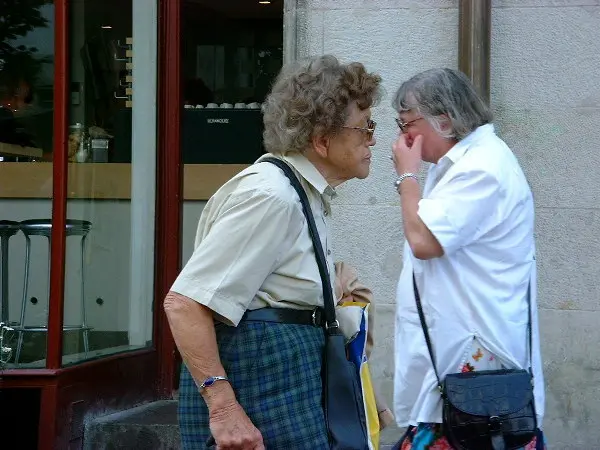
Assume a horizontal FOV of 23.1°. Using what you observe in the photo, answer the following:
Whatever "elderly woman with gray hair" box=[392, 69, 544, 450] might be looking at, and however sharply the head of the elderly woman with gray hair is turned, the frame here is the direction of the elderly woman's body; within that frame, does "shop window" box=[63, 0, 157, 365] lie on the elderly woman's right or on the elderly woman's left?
on the elderly woman's right

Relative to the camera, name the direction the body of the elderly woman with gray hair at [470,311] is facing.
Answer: to the viewer's left

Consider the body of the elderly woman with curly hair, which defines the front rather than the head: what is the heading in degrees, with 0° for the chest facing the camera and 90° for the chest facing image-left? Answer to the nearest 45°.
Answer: approximately 270°

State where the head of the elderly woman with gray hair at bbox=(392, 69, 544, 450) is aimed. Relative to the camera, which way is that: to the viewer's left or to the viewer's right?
to the viewer's left

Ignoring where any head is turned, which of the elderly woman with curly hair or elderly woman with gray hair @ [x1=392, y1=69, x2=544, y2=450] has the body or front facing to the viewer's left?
the elderly woman with gray hair

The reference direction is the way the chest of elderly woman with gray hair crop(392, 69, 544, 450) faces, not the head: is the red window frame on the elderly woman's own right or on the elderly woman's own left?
on the elderly woman's own right

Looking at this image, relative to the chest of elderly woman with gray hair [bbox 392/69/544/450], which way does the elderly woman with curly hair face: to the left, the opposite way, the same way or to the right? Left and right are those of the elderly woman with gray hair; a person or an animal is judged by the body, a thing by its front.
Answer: the opposite way
